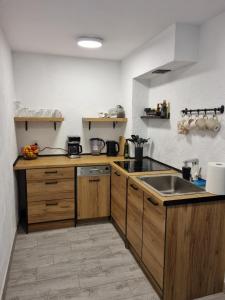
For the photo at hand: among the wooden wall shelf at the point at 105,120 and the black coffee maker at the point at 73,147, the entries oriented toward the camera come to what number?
2

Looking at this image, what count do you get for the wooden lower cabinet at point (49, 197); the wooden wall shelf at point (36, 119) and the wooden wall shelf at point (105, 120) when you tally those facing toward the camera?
3

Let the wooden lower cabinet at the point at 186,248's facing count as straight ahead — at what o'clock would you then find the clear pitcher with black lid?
The clear pitcher with black lid is roughly at 3 o'clock from the wooden lower cabinet.

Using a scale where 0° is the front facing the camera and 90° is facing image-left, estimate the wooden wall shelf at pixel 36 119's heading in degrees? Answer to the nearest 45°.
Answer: approximately 0°

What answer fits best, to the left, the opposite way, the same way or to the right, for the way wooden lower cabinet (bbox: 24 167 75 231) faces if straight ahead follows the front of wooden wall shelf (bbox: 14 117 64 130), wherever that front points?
the same way

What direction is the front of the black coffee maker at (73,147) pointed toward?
toward the camera

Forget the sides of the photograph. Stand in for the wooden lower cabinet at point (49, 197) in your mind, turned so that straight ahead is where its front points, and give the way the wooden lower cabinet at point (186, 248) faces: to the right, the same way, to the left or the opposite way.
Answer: to the right

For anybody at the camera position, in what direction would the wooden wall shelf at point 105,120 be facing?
facing the viewer

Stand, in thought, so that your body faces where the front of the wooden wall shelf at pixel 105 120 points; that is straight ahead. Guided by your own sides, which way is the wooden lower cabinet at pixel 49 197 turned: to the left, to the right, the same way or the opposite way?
the same way

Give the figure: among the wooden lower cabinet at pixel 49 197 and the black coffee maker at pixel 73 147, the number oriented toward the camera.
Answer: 2

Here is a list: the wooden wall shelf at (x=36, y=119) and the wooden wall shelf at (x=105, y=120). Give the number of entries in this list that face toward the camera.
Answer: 2

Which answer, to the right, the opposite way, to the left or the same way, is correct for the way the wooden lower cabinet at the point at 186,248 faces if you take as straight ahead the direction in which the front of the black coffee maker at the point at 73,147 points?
to the right

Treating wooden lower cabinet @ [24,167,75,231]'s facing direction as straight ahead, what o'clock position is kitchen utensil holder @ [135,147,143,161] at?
The kitchen utensil holder is roughly at 9 o'clock from the wooden lower cabinet.

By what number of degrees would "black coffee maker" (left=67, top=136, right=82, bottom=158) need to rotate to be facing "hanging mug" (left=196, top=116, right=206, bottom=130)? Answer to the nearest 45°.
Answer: approximately 45° to its left

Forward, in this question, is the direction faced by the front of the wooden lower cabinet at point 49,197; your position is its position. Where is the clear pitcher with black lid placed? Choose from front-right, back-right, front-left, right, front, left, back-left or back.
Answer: back-left

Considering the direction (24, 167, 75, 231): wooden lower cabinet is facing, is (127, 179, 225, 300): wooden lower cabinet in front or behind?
in front

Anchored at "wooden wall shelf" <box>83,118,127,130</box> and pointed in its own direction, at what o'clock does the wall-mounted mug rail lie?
The wall-mounted mug rail is roughly at 11 o'clock from the wooden wall shelf.
